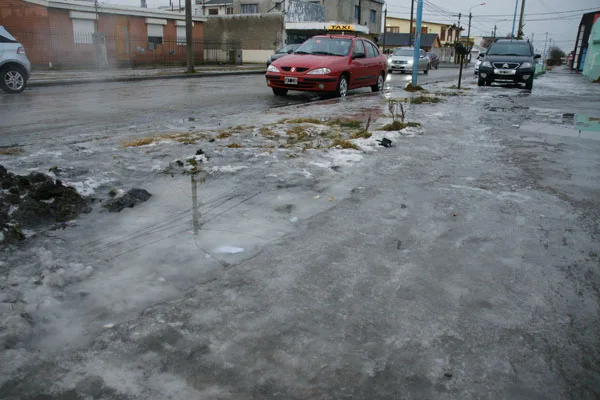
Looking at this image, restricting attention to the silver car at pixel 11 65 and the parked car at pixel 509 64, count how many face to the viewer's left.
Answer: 1

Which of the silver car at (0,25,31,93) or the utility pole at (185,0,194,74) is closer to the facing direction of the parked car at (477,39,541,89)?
the silver car

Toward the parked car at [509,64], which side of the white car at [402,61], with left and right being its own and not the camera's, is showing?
front

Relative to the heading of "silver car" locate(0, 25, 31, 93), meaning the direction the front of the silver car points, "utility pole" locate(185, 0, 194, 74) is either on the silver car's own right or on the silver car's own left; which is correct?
on the silver car's own right

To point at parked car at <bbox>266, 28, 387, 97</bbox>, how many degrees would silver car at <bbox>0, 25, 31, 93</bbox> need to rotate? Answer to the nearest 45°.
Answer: approximately 135° to its left

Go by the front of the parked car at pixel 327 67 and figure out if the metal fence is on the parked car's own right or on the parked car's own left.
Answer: on the parked car's own right

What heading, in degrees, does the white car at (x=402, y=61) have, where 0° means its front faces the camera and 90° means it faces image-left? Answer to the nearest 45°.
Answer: approximately 45°

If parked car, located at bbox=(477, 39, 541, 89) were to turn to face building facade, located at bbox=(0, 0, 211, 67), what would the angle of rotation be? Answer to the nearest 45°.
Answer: approximately 90° to its right

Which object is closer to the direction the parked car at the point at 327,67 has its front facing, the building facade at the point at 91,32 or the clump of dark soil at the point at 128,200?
the clump of dark soil

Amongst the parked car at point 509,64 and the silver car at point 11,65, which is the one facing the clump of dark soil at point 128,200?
the parked car

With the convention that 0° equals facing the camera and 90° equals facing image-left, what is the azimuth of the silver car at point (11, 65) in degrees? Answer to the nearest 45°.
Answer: approximately 90°

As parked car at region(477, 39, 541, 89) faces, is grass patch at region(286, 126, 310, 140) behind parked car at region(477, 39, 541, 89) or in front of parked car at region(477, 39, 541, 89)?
in front

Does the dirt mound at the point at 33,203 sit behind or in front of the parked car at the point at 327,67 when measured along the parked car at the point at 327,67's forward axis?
in front

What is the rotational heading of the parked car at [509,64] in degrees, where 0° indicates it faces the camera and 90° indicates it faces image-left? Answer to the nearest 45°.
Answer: approximately 0°
